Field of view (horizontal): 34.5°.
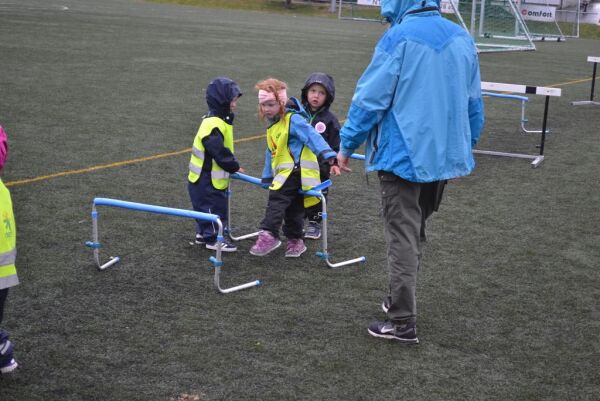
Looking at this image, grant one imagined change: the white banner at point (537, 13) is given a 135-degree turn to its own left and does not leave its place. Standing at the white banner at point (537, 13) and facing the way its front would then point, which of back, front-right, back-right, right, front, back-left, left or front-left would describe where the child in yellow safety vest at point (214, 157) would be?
back-right

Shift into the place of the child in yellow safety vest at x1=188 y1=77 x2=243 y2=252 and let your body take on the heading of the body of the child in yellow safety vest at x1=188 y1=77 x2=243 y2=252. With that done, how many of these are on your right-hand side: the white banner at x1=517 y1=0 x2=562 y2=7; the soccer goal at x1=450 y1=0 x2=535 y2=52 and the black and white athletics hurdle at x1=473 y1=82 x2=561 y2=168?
0

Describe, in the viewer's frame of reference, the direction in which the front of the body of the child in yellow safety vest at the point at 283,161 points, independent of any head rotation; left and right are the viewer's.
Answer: facing the viewer and to the left of the viewer

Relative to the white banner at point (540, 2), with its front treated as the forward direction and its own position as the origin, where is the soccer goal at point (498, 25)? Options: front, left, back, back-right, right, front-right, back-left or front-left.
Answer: front

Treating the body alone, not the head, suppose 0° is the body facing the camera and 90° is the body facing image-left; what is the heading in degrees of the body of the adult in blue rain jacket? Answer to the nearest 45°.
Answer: approximately 135°

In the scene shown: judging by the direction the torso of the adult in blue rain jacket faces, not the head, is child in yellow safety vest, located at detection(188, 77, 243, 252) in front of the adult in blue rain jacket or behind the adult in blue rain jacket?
in front

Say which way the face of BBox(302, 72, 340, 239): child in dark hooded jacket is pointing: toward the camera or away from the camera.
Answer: toward the camera

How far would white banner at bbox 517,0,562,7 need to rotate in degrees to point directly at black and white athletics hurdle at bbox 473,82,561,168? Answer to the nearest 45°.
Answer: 0° — it already faces it

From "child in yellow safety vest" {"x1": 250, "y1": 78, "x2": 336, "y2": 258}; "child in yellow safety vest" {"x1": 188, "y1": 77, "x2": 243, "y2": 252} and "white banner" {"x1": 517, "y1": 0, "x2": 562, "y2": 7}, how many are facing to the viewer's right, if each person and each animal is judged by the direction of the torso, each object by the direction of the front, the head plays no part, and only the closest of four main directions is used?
1

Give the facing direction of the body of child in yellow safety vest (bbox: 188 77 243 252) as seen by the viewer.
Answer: to the viewer's right

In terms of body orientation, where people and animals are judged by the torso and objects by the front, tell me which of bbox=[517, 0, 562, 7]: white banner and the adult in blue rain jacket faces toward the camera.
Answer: the white banner

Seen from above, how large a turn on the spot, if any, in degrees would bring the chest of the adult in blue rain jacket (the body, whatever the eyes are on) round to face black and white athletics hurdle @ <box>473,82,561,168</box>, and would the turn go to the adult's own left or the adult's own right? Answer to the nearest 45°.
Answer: approximately 45° to the adult's own right

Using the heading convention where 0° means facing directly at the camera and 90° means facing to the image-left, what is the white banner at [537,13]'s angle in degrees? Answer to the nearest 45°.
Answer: approximately 0°

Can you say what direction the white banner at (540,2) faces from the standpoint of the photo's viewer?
facing the viewer

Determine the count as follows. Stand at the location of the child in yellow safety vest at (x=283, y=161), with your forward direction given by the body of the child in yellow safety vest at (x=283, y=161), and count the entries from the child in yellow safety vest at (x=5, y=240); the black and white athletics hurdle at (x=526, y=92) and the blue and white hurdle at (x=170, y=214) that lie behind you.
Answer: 1

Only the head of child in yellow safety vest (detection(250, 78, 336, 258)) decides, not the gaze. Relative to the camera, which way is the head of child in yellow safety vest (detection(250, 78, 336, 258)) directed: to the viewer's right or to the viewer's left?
to the viewer's left

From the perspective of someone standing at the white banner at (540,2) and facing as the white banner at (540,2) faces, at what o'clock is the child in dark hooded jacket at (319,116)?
The child in dark hooded jacket is roughly at 12 o'clock from the white banner.
